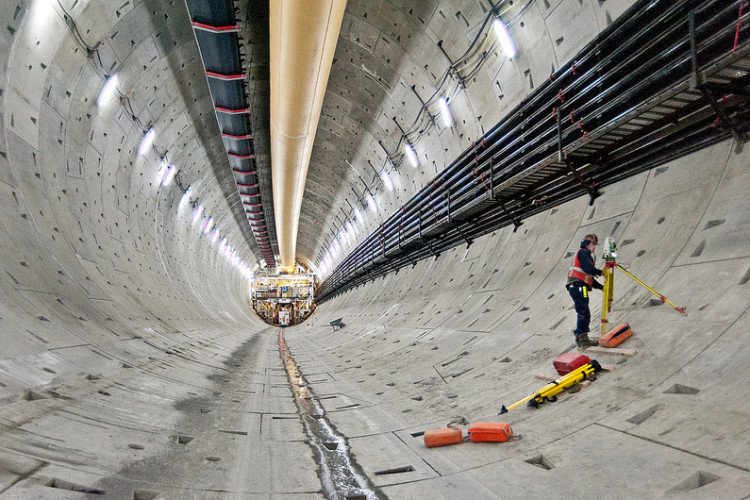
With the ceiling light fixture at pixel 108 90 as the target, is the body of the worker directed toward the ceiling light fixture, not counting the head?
no

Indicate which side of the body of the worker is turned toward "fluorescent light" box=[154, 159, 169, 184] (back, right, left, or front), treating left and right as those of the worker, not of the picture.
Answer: back

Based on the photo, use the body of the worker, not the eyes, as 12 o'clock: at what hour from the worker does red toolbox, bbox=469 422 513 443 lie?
The red toolbox is roughly at 4 o'clock from the worker.

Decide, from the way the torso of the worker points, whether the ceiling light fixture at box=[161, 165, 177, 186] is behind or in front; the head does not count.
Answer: behind

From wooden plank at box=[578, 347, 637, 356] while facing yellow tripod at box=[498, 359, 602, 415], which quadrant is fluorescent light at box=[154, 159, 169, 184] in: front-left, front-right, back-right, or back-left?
front-right

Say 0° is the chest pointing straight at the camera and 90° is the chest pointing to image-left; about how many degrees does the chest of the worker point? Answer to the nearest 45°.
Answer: approximately 270°

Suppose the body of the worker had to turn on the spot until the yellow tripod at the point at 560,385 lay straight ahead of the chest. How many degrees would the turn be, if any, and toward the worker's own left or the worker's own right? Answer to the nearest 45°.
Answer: approximately 90° to the worker's own right

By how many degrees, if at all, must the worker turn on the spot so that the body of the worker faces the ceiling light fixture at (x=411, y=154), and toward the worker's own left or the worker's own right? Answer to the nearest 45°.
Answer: approximately 135° to the worker's own left

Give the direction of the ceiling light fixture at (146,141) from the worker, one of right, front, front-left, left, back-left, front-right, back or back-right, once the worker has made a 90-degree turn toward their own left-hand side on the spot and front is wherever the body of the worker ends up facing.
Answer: left

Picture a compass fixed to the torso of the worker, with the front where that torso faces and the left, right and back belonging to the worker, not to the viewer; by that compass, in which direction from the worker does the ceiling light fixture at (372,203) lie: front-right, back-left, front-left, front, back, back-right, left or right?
back-left

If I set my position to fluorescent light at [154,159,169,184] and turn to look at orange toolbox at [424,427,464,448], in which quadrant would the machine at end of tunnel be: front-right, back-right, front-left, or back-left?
back-left

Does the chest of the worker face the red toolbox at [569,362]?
no

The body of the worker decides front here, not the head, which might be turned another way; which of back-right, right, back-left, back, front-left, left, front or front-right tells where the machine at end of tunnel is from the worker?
back-left
